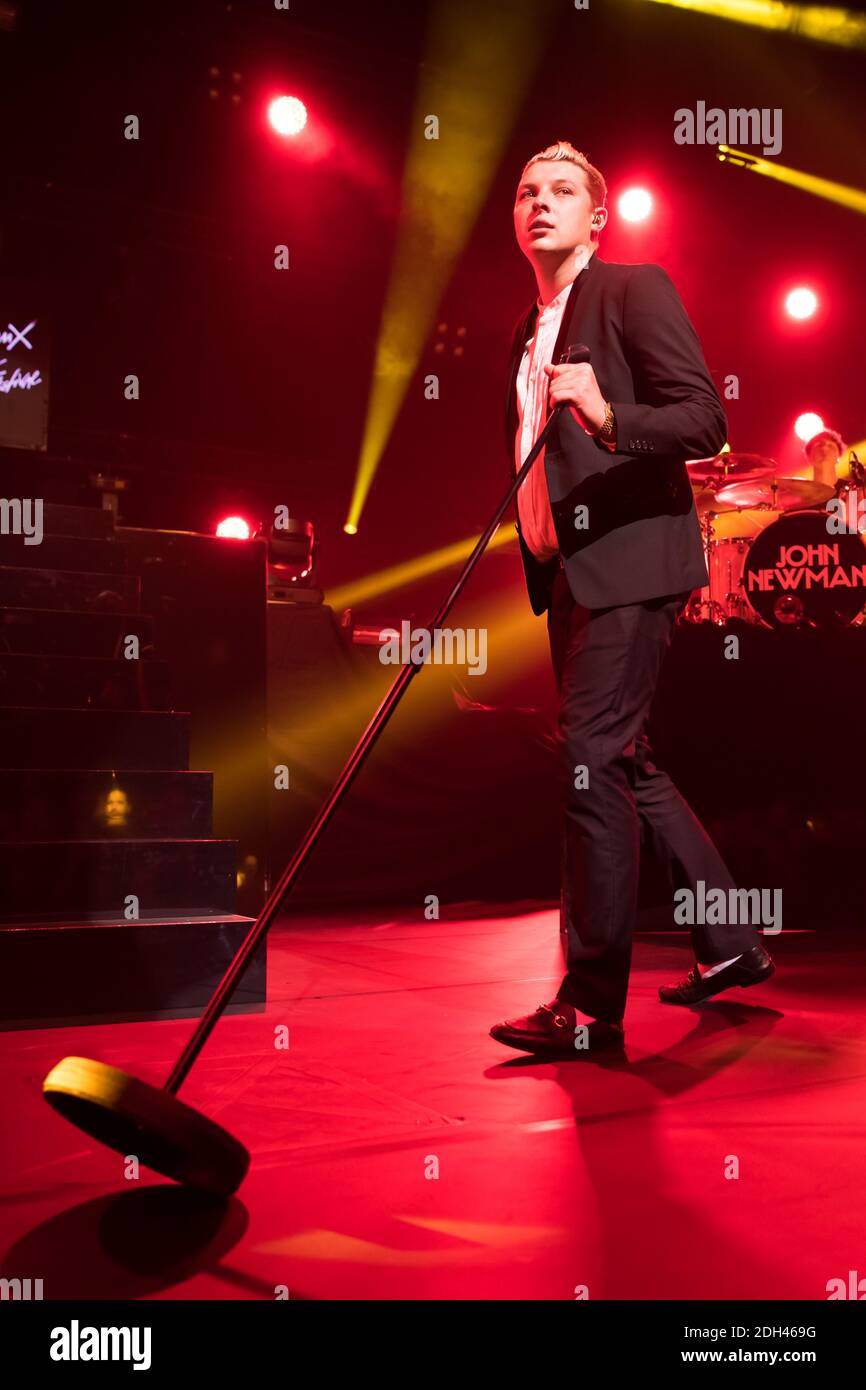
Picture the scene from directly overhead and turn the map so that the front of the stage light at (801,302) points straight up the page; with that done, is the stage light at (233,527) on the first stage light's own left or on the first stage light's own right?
on the first stage light's own right

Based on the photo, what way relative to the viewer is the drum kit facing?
toward the camera

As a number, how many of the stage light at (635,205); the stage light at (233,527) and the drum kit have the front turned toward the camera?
3

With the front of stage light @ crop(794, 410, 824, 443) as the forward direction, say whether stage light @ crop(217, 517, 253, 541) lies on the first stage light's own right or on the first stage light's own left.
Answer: on the first stage light's own right

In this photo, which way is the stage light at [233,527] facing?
toward the camera

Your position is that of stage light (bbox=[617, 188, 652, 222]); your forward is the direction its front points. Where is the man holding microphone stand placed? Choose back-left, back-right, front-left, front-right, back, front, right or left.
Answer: front

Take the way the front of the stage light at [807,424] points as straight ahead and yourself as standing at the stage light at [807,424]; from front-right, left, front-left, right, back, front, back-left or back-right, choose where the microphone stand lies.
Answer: front

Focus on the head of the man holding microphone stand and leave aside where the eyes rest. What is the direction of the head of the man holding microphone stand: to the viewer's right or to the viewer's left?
to the viewer's left

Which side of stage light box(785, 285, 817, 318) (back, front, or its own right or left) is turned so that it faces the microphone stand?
front

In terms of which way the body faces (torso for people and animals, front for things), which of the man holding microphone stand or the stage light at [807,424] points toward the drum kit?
the stage light

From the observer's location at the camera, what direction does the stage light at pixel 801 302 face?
facing the viewer

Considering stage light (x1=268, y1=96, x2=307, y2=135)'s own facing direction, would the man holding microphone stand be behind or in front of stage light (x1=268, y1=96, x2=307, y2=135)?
in front

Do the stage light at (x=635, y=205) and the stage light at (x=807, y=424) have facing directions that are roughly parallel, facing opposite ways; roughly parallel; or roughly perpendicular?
roughly parallel
